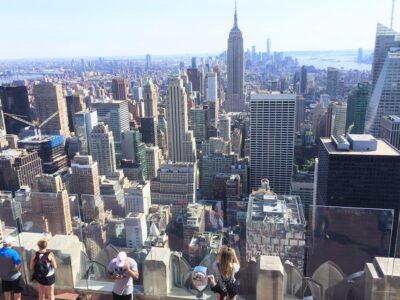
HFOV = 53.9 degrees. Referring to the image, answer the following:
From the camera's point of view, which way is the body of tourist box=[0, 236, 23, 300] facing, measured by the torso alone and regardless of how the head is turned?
away from the camera

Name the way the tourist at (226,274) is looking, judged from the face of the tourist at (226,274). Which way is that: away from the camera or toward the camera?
away from the camera

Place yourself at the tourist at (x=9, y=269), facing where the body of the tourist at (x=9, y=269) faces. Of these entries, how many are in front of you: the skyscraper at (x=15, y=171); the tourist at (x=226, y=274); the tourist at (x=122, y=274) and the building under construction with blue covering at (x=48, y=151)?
2

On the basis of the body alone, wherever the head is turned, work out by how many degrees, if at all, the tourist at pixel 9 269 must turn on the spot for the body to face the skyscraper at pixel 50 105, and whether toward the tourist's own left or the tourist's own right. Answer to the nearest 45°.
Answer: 0° — they already face it

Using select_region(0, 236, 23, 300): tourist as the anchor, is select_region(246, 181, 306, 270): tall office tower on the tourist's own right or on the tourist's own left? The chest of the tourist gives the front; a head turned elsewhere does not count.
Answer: on the tourist's own right

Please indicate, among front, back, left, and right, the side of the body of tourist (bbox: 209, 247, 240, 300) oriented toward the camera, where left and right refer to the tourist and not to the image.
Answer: back

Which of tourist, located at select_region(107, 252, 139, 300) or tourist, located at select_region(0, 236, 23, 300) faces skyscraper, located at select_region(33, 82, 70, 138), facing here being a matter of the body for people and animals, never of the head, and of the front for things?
tourist, located at select_region(0, 236, 23, 300)

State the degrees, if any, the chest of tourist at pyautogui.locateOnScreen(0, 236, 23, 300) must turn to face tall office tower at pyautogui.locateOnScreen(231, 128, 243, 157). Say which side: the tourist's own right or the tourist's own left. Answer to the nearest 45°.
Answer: approximately 45° to the tourist's own right

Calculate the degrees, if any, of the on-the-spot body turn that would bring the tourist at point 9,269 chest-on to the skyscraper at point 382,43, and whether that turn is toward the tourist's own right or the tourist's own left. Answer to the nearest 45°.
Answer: approximately 45° to the tourist's own right
